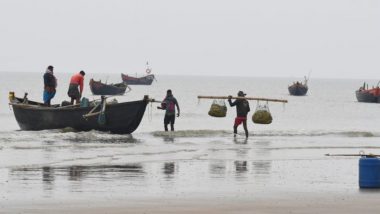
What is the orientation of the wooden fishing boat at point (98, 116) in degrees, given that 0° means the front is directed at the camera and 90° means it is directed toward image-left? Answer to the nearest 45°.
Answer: approximately 270°

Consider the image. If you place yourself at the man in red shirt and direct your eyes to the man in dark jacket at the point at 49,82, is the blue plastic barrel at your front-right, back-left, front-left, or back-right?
back-left

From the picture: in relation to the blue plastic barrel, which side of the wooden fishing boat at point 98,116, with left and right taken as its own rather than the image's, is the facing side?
right
